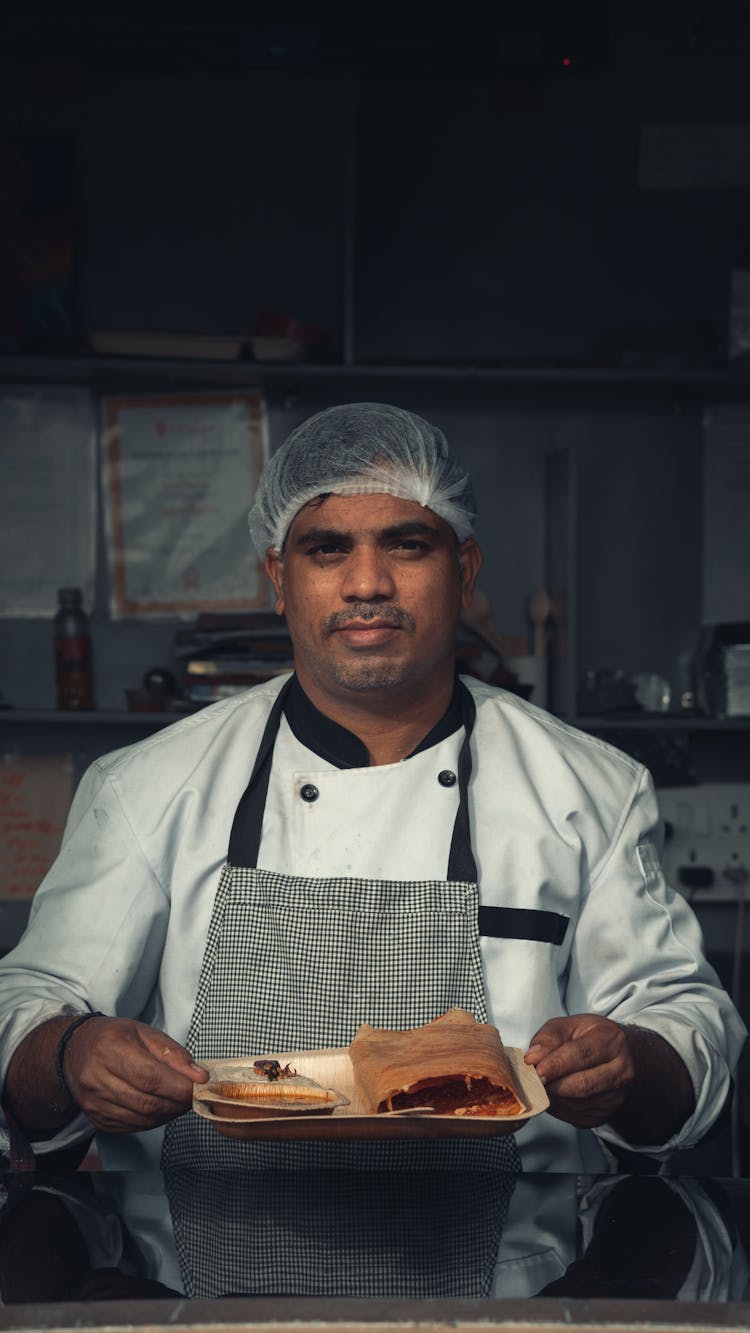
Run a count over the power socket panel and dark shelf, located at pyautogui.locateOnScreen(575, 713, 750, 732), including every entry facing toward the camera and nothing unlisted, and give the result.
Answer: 2

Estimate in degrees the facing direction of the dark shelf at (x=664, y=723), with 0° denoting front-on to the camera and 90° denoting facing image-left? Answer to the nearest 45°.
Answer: approximately 0°

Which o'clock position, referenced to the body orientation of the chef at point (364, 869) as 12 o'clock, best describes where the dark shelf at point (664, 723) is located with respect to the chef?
The dark shelf is roughly at 7 o'clock from the chef.

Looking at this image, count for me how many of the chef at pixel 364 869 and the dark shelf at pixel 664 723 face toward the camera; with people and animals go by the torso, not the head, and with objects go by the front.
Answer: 2

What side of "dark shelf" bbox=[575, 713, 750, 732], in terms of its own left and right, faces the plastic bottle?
right

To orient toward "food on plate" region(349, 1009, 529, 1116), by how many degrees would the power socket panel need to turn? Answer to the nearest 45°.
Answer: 0° — it already faces it

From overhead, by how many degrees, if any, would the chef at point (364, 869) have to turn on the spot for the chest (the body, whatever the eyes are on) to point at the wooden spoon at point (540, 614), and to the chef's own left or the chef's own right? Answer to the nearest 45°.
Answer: approximately 180°
